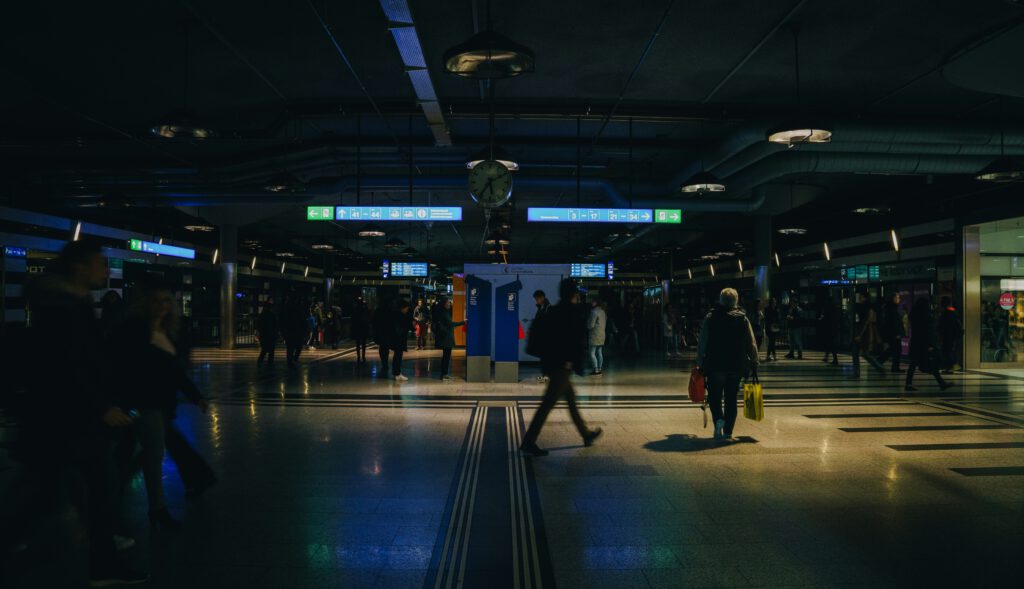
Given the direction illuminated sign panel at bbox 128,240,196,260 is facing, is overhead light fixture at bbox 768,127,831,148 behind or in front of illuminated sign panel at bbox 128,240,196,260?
in front

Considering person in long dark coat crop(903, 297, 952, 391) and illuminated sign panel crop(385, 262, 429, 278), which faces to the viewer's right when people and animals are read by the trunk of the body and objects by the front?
the person in long dark coat

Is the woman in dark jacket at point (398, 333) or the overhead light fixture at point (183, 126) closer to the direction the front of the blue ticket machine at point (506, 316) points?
the overhead light fixture

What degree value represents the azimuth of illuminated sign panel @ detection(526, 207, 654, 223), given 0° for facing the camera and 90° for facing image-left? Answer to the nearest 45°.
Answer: approximately 0°

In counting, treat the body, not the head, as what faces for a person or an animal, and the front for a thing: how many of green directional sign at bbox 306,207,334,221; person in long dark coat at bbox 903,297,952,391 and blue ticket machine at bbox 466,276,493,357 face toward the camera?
2

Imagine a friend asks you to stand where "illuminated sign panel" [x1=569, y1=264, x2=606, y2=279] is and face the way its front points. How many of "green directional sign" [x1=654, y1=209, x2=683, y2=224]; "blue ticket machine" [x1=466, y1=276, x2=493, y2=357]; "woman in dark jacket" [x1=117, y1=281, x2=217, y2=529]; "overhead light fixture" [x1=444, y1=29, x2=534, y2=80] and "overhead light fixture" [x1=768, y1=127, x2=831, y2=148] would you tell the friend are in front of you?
5

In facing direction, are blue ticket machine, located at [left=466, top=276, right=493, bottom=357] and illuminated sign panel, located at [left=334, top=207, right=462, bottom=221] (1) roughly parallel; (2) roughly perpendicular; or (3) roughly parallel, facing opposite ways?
roughly parallel

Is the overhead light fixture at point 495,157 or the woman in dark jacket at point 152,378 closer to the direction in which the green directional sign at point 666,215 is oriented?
the woman in dark jacket

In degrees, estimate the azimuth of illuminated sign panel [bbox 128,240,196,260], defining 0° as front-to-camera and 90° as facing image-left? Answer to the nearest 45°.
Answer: approximately 315°

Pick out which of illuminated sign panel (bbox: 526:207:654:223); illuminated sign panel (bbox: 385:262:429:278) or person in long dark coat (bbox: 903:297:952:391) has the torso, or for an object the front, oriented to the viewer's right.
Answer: the person in long dark coat

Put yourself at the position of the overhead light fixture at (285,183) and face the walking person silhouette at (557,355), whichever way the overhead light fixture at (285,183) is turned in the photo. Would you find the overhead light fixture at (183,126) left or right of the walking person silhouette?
right

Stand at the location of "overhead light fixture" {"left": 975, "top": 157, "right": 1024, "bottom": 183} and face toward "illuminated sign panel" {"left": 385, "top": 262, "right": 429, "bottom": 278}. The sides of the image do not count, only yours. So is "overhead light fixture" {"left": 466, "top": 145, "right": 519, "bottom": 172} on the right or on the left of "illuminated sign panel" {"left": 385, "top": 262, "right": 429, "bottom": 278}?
left
